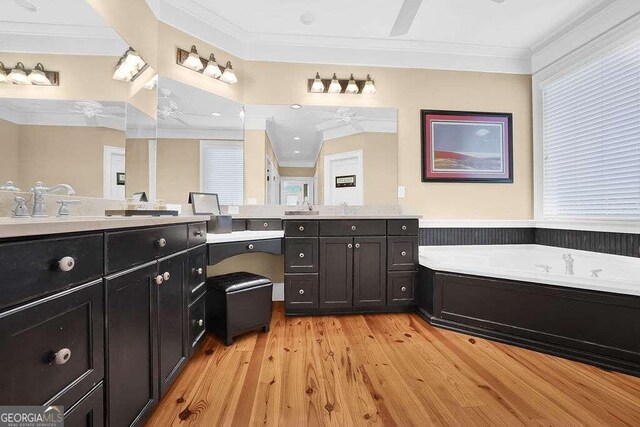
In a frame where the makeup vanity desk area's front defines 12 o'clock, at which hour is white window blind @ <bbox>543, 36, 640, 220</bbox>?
The white window blind is roughly at 9 o'clock from the makeup vanity desk area.

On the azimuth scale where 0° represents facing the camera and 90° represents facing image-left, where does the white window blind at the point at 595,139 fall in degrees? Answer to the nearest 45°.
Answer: approximately 45°

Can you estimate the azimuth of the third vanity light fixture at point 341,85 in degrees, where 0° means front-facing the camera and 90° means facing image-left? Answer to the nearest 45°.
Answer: approximately 0°

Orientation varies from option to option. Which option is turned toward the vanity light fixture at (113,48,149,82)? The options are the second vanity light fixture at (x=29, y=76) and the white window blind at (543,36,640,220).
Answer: the white window blind
